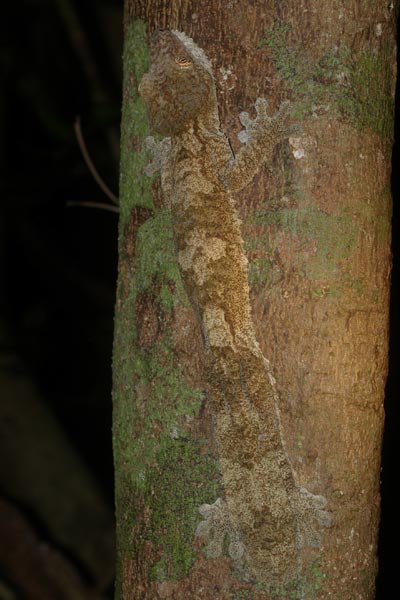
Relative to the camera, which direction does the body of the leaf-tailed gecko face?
away from the camera
